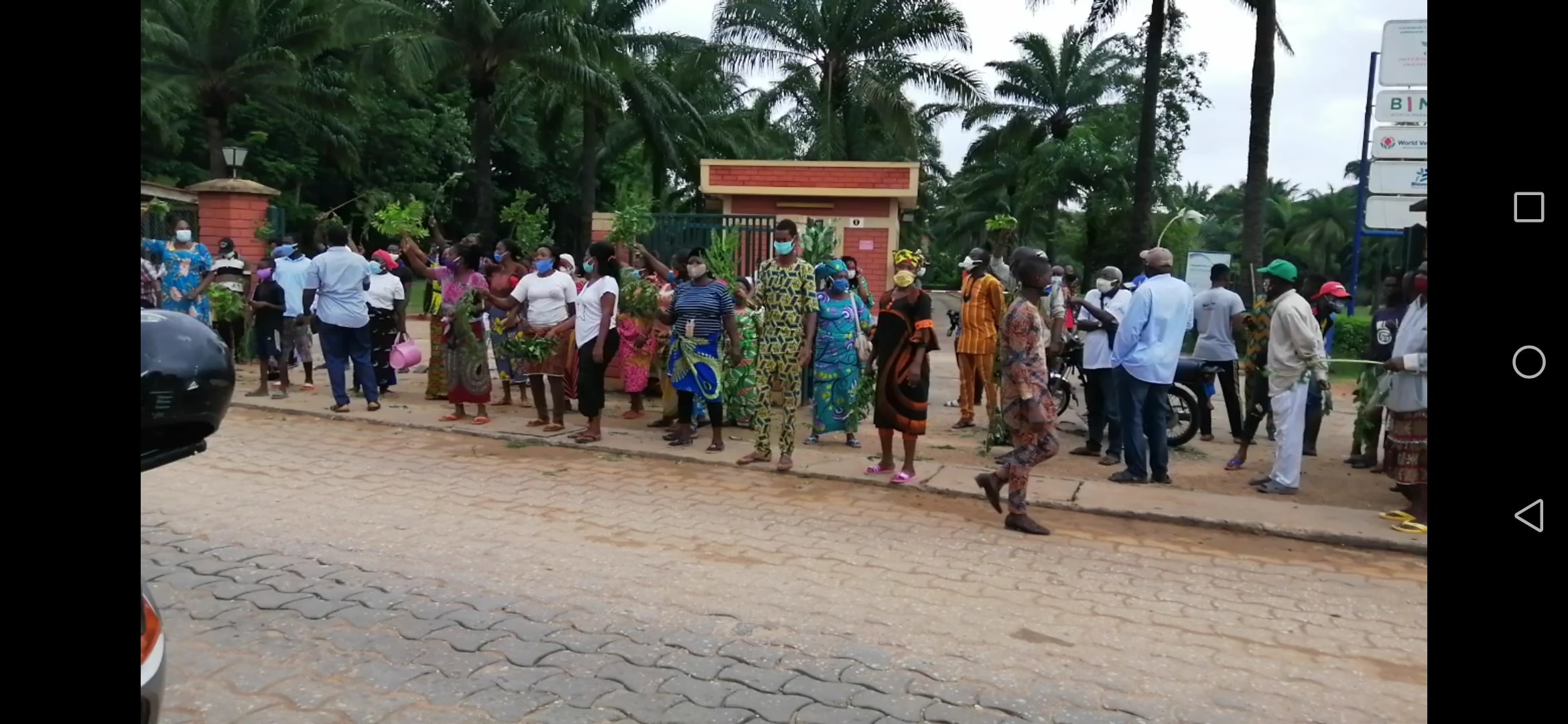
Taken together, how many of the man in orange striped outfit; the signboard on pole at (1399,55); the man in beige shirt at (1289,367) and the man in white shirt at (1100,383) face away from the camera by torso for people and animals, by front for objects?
0

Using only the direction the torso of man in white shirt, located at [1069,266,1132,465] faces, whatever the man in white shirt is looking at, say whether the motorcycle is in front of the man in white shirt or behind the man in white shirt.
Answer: behind

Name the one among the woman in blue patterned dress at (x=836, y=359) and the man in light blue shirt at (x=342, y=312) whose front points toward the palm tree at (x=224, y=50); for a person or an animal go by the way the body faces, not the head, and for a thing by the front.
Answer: the man in light blue shirt

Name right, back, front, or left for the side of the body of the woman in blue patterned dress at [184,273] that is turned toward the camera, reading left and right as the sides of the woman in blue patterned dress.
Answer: front

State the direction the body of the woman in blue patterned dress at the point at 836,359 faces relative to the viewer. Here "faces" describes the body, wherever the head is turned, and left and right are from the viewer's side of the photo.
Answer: facing the viewer

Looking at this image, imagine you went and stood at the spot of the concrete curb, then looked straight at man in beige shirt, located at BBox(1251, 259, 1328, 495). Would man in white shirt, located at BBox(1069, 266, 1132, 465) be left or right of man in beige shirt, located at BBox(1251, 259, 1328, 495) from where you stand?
left

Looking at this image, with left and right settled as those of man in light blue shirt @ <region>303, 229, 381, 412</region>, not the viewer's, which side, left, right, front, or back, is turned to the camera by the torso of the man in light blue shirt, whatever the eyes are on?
back

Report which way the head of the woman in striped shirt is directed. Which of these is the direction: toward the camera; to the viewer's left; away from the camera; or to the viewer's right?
toward the camera

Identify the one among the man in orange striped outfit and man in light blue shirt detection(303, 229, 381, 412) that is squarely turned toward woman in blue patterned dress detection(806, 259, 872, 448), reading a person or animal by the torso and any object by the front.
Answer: the man in orange striped outfit

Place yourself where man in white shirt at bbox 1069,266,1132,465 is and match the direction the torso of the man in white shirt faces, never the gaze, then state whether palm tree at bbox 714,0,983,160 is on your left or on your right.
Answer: on your right

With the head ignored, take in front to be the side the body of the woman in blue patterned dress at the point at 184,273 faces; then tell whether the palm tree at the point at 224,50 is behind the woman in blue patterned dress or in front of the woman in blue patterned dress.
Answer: behind

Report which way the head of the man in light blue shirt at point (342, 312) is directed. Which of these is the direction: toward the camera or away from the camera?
away from the camera

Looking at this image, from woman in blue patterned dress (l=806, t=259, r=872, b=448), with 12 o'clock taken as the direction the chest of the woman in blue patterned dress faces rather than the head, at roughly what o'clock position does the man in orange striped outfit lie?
The man in orange striped outfit is roughly at 8 o'clock from the woman in blue patterned dress.

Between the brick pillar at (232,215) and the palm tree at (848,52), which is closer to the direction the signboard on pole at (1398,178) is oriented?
the brick pillar

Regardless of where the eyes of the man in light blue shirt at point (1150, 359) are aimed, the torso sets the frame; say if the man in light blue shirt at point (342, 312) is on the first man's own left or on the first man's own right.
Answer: on the first man's own left

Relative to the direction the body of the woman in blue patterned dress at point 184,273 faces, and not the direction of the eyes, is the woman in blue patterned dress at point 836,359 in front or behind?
in front
